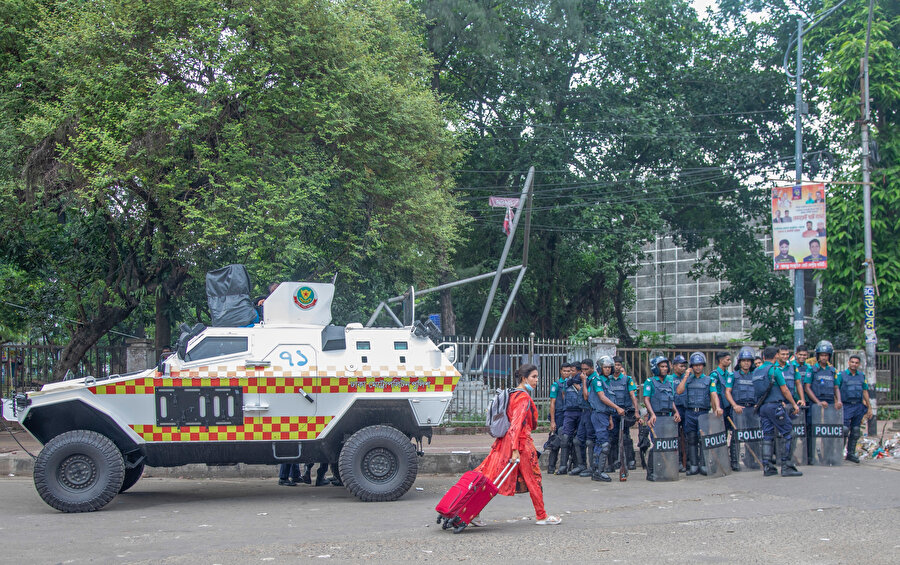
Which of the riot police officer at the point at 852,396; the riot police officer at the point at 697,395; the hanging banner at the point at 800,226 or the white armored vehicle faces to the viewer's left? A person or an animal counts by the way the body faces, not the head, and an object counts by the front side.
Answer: the white armored vehicle

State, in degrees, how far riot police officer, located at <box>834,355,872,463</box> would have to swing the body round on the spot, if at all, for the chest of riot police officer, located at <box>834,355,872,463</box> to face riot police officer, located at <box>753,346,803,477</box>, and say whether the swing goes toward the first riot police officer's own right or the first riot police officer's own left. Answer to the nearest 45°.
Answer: approximately 45° to the first riot police officer's own right

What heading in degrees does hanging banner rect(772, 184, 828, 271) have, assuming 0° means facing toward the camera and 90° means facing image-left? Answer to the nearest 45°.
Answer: approximately 0°

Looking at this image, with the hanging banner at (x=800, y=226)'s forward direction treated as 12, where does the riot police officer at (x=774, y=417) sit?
The riot police officer is roughly at 12 o'clock from the hanging banner.

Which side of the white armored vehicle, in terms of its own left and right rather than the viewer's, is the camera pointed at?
left

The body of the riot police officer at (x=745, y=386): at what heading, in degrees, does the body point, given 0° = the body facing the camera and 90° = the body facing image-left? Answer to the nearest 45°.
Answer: approximately 0°

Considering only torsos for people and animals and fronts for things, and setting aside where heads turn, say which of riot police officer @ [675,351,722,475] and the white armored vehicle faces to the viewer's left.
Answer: the white armored vehicle

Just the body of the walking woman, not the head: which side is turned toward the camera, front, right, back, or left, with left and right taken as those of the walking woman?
right
